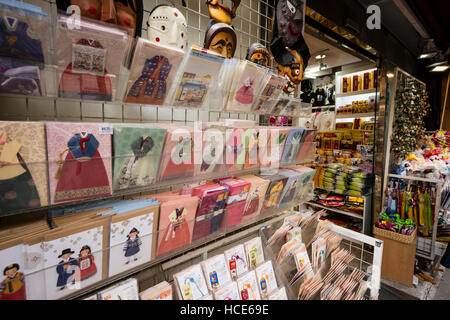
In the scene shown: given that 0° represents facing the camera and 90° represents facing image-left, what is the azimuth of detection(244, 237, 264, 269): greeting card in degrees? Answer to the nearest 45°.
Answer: approximately 315°

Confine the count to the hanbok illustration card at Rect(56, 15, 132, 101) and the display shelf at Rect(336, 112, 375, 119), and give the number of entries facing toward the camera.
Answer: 2

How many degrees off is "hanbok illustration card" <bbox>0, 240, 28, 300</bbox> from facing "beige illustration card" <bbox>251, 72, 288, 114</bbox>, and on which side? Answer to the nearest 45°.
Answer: approximately 45° to its left

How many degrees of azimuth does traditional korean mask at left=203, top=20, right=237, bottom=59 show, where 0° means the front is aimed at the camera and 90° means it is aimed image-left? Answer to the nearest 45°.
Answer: approximately 315°

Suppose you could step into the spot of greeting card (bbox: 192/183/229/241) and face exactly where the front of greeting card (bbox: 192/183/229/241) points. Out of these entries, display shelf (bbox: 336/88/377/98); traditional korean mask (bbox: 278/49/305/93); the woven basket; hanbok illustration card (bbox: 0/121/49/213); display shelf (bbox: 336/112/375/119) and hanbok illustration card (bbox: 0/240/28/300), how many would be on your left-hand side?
4

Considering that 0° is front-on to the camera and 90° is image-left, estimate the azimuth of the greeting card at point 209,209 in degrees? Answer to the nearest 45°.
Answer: approximately 315°

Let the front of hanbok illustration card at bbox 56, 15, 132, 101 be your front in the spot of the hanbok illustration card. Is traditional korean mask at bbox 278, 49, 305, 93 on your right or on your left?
on your left
